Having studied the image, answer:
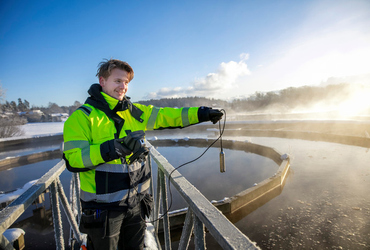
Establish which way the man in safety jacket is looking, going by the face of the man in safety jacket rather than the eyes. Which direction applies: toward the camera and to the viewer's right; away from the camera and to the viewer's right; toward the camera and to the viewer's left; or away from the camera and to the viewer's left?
toward the camera and to the viewer's right

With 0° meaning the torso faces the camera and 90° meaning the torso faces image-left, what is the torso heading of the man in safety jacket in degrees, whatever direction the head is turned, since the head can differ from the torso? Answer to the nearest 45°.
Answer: approximately 315°
